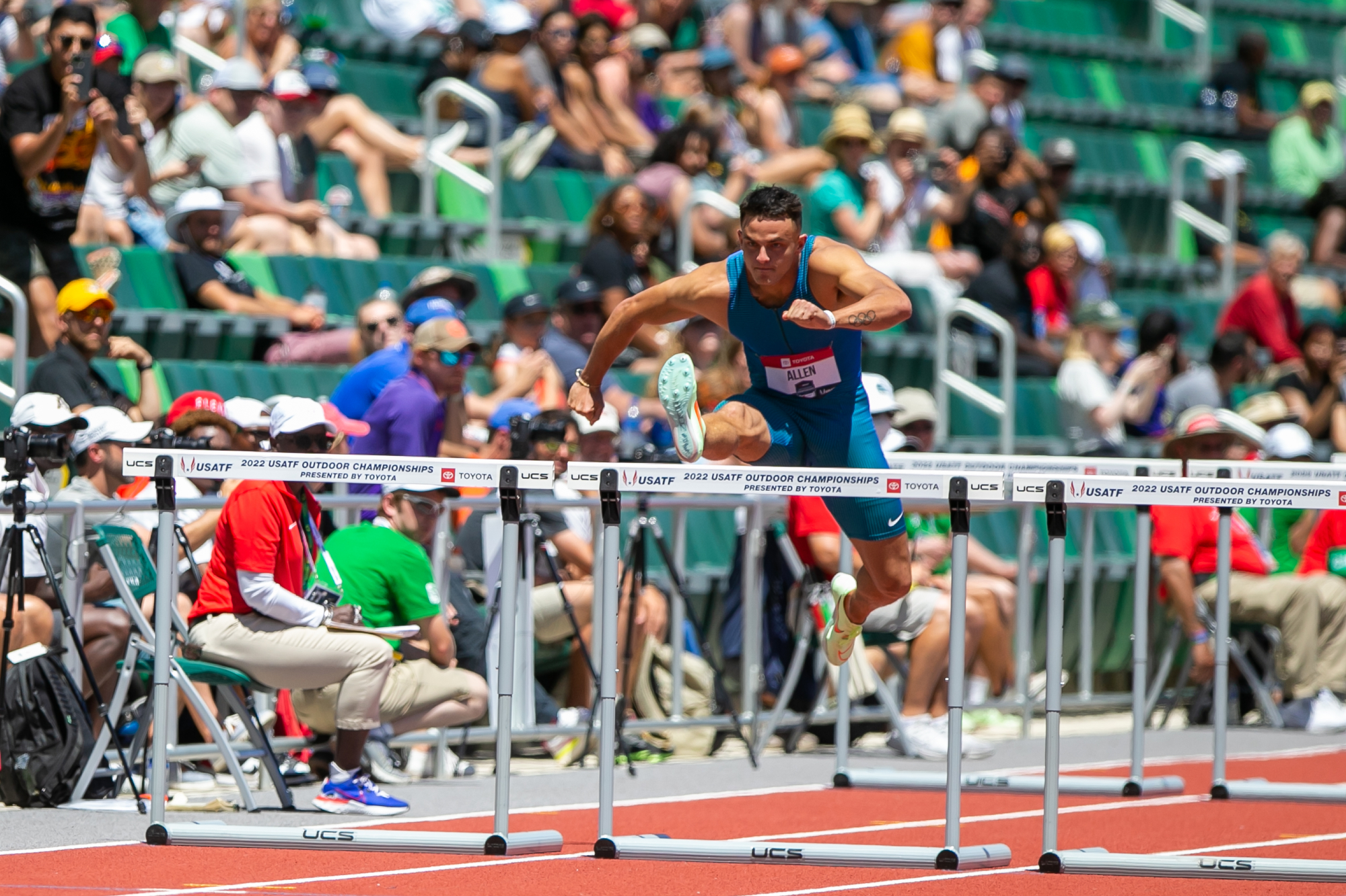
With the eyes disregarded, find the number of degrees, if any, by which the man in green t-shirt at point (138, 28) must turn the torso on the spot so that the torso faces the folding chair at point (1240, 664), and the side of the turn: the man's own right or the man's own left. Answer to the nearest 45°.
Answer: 0° — they already face it

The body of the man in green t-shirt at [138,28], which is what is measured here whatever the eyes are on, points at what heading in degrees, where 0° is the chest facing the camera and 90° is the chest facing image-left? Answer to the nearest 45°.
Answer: approximately 315°

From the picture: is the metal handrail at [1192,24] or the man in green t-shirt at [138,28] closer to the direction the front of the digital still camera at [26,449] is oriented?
the metal handrail

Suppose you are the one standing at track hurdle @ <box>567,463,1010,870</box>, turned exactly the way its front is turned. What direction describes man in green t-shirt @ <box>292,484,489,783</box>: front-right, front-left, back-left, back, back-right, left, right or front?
back-right

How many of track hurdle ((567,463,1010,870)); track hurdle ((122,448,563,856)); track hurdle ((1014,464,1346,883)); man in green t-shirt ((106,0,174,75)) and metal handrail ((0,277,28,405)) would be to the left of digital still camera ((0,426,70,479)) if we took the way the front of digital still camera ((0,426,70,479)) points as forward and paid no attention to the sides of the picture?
2

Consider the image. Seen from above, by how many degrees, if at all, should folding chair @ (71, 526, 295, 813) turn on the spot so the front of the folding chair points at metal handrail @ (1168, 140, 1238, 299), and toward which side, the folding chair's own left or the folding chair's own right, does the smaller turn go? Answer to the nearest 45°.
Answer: approximately 45° to the folding chair's own left

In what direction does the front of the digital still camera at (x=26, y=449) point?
to the viewer's right

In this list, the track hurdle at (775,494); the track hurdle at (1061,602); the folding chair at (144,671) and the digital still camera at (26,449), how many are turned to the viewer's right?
2
